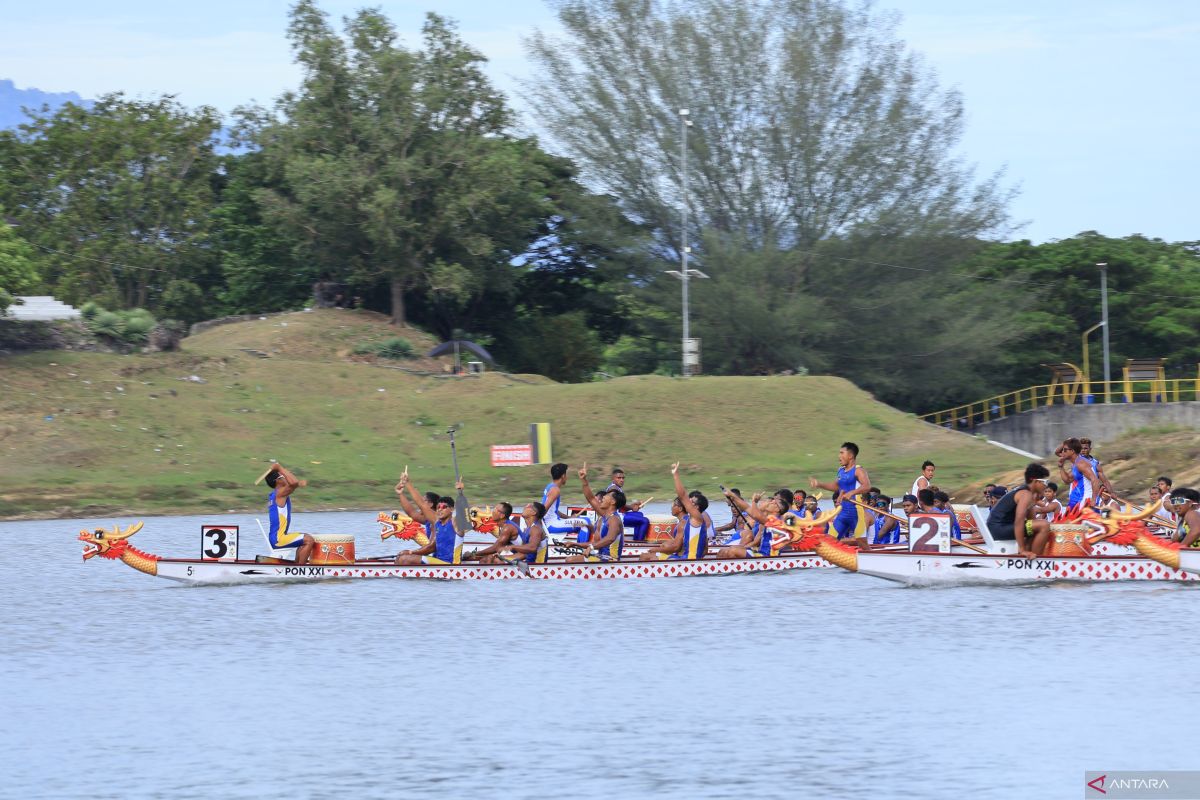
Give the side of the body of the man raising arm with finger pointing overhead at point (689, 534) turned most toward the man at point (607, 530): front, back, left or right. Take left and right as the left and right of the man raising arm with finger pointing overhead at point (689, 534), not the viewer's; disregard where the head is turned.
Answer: front

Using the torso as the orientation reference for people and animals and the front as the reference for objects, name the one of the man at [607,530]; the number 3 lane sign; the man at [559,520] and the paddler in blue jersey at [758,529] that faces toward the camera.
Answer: the number 3 lane sign

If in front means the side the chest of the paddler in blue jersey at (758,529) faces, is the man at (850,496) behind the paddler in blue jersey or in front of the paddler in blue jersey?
behind

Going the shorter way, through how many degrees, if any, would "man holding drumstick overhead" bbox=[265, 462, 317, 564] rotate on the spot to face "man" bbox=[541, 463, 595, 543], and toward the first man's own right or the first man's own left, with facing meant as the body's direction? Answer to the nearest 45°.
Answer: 0° — they already face them

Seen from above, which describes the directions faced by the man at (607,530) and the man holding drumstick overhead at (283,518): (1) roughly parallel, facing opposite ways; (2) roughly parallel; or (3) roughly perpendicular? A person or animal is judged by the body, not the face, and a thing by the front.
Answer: roughly parallel, facing opposite ways

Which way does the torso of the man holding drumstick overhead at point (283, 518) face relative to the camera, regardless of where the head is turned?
to the viewer's right

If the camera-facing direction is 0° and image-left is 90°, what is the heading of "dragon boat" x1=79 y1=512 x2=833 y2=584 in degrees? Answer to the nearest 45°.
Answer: approximately 90°

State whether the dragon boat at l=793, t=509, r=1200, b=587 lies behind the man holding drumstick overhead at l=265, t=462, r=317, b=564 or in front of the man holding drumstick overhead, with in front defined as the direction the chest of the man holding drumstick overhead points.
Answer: in front

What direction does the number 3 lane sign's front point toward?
toward the camera

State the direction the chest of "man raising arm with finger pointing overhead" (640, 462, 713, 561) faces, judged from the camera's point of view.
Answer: to the viewer's left

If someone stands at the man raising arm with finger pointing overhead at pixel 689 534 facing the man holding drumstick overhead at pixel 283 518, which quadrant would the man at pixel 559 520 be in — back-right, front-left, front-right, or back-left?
front-right

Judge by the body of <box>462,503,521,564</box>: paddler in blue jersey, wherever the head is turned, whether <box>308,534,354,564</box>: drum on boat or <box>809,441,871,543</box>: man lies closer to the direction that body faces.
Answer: the drum on boat

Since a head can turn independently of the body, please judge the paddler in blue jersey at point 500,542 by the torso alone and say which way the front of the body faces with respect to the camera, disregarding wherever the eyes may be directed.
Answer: to the viewer's left

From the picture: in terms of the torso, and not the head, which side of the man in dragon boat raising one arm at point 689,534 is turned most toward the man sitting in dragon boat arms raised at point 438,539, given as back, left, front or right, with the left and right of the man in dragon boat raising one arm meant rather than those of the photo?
front

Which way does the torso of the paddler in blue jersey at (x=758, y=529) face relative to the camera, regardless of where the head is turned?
to the viewer's left

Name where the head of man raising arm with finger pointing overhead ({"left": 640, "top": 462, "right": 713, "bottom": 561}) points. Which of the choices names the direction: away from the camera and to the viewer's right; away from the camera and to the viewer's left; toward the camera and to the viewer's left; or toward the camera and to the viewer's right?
toward the camera and to the viewer's left

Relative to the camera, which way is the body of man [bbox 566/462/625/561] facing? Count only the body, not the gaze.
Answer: to the viewer's left

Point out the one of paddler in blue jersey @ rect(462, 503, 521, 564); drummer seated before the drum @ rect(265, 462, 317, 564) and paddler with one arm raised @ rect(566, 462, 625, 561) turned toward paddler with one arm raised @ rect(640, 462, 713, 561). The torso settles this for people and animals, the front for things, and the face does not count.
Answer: drummer seated before the drum @ rect(265, 462, 317, 564)
